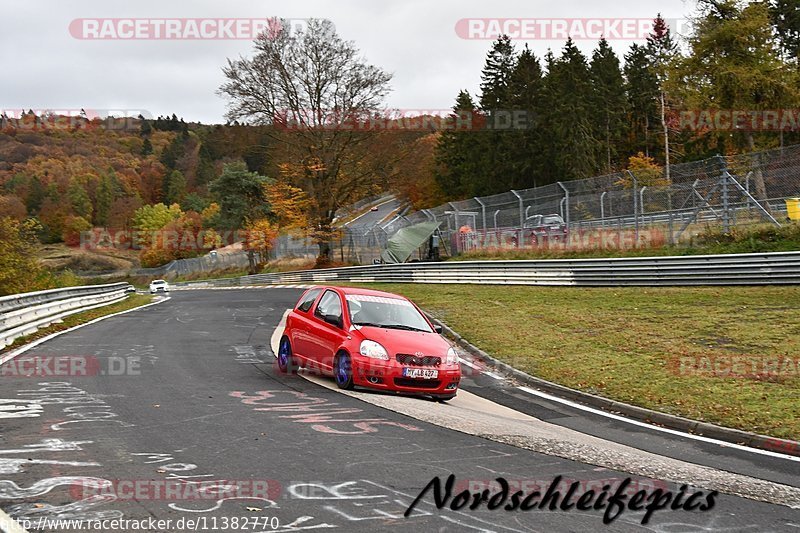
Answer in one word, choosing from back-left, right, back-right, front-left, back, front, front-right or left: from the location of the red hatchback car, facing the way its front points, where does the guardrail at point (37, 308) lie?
back

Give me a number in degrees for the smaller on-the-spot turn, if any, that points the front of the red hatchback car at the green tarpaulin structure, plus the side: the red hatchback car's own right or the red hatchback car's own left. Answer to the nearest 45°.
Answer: approximately 135° to the red hatchback car's own left

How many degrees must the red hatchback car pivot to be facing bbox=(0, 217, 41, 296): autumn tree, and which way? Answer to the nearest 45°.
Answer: approximately 180°

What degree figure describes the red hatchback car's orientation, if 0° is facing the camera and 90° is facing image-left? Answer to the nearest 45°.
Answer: approximately 315°

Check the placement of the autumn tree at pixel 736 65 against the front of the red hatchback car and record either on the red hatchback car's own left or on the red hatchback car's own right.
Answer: on the red hatchback car's own left

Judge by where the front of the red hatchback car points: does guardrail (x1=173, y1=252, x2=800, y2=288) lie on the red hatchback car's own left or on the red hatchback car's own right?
on the red hatchback car's own left

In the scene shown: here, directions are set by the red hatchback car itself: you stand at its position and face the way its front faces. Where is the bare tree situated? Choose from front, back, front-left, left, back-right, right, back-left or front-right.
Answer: back-left
